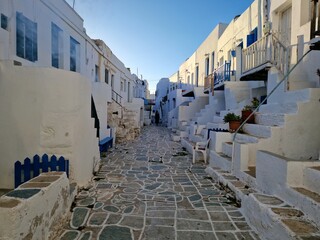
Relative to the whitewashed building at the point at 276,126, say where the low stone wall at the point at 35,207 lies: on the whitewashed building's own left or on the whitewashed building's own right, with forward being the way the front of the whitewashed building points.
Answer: on the whitewashed building's own left

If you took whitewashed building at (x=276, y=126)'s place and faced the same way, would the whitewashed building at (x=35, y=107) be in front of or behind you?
in front

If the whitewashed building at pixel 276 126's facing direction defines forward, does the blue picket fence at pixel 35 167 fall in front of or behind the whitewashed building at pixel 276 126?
in front

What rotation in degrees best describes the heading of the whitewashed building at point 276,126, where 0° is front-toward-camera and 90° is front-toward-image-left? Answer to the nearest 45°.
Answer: approximately 90°
